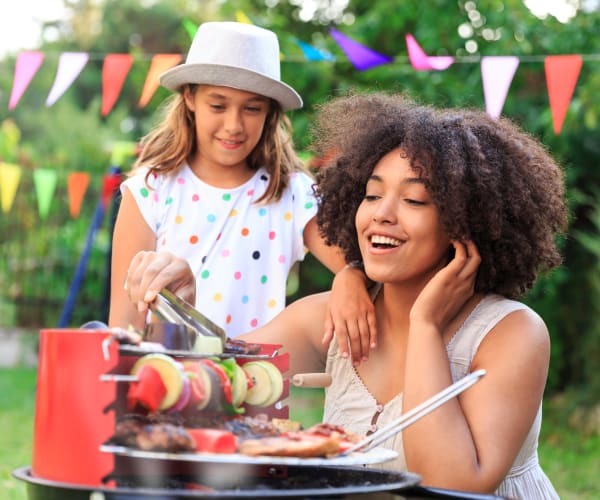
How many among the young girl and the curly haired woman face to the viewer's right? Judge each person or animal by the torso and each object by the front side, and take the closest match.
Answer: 0

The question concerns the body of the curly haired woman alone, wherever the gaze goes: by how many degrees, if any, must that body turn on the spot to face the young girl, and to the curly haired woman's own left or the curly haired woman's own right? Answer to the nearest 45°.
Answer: approximately 90° to the curly haired woman's own right

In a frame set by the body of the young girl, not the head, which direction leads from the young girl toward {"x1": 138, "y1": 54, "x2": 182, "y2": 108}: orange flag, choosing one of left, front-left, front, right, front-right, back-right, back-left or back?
back

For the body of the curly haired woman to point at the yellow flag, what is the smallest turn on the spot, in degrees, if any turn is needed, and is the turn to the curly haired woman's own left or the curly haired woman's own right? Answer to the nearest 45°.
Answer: approximately 90° to the curly haired woman's own right

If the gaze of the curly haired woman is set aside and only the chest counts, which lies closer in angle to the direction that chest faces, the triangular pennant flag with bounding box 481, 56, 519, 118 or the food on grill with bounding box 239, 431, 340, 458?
the food on grill

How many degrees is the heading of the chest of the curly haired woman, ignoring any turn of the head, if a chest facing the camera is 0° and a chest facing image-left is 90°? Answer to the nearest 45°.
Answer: approximately 45°

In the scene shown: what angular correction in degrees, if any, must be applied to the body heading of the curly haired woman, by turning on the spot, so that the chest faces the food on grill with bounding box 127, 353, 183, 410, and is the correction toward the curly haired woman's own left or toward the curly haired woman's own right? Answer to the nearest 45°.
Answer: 0° — they already face it

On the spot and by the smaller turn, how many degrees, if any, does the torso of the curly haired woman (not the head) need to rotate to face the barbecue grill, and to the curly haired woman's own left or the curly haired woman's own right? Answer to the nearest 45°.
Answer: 0° — they already face it

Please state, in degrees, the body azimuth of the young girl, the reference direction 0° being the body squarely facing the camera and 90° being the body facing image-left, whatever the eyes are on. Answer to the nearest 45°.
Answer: approximately 0°

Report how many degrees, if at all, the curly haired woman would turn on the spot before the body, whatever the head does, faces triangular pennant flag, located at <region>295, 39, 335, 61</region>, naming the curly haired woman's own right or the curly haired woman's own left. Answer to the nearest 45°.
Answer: approximately 135° to the curly haired woman's own right

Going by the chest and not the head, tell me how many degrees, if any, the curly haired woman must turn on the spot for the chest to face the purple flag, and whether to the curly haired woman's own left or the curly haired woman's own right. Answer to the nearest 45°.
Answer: approximately 135° to the curly haired woman's own right

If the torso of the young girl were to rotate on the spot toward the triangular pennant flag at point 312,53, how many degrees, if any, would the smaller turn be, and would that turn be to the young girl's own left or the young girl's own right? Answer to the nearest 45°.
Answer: approximately 180°

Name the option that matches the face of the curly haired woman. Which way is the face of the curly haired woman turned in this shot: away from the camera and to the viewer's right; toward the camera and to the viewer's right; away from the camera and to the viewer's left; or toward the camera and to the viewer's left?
toward the camera and to the viewer's left
